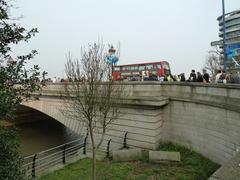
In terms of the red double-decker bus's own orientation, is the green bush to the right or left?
on its right

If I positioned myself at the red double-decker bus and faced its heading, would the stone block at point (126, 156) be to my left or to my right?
on my right

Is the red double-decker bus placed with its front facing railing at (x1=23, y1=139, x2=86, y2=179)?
no

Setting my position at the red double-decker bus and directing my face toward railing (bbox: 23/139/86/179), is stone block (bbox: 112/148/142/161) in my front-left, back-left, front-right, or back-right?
front-left
